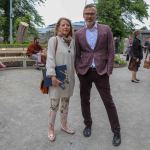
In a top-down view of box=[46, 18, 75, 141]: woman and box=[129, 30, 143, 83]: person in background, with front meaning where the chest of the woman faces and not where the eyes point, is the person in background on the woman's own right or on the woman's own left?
on the woman's own left

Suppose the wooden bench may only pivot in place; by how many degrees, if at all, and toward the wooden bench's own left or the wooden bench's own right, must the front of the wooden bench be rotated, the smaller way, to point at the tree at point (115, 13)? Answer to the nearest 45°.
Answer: approximately 90° to the wooden bench's own left

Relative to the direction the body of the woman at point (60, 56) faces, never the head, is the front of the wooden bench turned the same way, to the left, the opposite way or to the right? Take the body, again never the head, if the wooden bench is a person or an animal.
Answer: the same way

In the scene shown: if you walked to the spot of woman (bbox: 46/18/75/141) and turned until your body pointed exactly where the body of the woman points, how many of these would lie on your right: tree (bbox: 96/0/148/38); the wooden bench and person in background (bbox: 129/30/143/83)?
0

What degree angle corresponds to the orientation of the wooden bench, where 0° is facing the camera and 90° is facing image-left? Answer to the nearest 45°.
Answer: approximately 315°

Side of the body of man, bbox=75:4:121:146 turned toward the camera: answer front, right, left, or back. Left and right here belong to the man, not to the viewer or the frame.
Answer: front

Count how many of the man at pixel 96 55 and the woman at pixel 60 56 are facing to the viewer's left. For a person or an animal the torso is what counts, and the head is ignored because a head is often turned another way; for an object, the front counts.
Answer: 0

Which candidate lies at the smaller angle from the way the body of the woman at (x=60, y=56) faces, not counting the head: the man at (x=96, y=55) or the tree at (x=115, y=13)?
the man

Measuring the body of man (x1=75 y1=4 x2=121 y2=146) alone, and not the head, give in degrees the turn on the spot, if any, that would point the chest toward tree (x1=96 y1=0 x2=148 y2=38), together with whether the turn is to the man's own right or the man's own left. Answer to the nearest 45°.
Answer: approximately 180°

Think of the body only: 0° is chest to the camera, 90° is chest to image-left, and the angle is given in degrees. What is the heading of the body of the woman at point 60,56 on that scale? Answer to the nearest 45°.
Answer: approximately 315°

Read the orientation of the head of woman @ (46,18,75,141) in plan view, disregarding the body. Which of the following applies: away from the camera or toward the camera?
toward the camera
